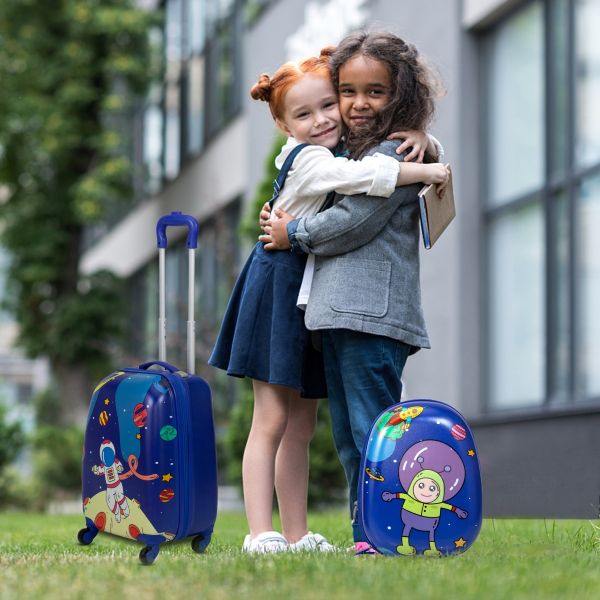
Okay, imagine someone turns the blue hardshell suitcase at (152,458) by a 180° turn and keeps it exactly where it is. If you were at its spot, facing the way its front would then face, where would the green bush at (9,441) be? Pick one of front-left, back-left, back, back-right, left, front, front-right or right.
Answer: front-left

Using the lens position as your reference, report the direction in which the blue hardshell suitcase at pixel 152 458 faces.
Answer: facing the viewer and to the left of the viewer

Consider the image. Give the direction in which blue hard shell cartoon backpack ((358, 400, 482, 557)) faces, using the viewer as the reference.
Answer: facing the viewer

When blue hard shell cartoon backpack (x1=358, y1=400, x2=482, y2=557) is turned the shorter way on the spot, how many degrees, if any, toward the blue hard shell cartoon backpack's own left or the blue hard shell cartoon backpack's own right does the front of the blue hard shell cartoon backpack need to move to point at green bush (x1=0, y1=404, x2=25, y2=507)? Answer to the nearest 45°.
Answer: approximately 135° to the blue hard shell cartoon backpack's own right

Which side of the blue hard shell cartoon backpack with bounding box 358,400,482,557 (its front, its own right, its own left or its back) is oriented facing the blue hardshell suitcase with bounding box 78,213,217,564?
right

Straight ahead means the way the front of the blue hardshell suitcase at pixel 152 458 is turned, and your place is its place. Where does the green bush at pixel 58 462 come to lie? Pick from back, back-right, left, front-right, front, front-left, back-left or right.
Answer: back-right

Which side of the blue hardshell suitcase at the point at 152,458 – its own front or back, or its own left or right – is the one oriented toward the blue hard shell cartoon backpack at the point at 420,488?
left

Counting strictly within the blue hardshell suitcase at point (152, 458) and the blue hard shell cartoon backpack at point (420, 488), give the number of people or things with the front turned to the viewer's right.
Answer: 0

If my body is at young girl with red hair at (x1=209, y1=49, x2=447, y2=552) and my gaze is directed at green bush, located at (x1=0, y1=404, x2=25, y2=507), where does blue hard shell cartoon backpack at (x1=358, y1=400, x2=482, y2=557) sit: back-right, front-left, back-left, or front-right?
back-right
